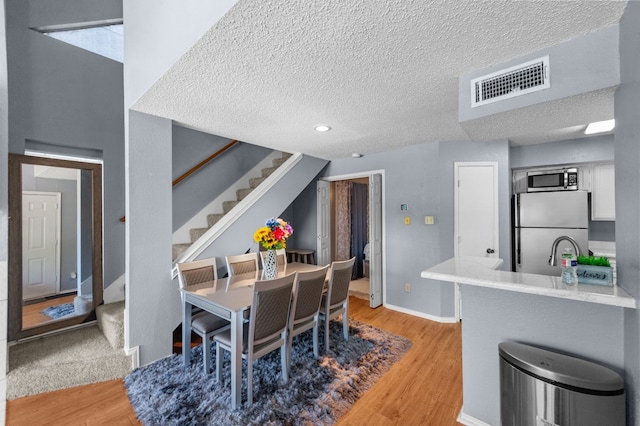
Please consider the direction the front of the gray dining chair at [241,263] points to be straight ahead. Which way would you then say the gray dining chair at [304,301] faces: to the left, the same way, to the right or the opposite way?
the opposite way

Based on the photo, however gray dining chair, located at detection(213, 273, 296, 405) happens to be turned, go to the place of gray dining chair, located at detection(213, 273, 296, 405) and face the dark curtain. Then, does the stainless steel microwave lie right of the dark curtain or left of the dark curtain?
right

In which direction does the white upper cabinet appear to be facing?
toward the camera

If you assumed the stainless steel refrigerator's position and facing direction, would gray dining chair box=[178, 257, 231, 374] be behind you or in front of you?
in front

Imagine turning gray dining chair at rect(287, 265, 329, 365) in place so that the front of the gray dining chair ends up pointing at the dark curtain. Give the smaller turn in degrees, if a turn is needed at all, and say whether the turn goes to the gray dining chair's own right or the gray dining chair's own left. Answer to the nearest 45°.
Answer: approximately 45° to the gray dining chair's own right

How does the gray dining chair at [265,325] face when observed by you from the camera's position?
facing away from the viewer and to the left of the viewer

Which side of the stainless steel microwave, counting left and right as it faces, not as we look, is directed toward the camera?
front

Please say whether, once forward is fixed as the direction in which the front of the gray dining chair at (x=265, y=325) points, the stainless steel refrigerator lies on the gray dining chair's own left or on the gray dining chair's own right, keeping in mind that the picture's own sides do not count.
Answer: on the gray dining chair's own right

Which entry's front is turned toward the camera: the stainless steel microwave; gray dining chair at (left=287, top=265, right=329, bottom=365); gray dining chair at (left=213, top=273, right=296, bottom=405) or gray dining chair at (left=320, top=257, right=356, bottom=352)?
the stainless steel microwave

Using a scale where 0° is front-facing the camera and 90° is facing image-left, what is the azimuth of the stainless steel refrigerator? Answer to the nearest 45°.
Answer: approximately 0°

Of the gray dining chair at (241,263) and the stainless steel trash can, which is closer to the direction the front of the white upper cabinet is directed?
the stainless steel trash can

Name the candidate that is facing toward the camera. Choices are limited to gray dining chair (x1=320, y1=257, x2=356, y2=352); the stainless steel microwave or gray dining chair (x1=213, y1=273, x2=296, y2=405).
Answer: the stainless steel microwave

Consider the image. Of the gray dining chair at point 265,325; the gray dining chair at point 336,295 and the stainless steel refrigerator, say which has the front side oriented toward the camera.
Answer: the stainless steel refrigerator

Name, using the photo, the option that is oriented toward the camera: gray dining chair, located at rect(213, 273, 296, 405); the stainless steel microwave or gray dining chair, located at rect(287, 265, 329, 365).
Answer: the stainless steel microwave

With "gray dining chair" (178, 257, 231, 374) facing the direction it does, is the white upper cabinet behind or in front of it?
in front

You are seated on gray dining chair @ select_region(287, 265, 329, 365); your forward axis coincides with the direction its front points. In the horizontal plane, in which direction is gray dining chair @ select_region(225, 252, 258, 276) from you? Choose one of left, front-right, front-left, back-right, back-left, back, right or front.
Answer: front

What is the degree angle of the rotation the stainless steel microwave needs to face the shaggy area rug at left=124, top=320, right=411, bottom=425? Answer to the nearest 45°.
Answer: approximately 45° to its right
